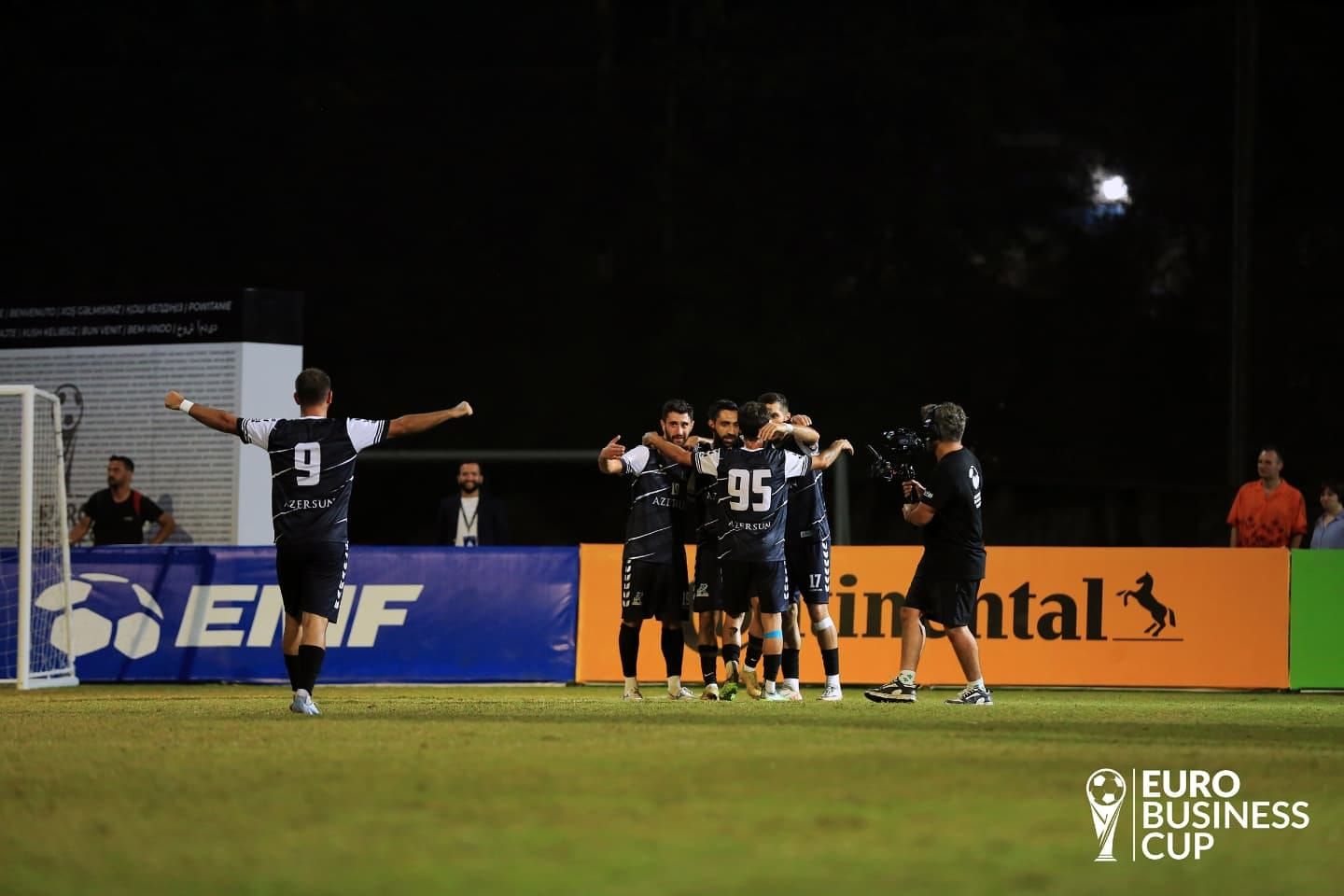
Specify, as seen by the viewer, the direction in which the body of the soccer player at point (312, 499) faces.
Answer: away from the camera

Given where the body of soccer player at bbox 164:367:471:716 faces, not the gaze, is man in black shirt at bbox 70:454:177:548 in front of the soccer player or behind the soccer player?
in front

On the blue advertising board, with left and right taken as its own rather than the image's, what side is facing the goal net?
right

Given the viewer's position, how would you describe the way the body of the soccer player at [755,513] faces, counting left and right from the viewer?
facing away from the viewer

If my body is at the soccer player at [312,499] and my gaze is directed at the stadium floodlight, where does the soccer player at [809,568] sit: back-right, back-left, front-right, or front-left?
front-right

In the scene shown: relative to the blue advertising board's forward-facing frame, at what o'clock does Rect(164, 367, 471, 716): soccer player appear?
The soccer player is roughly at 12 o'clock from the blue advertising board.

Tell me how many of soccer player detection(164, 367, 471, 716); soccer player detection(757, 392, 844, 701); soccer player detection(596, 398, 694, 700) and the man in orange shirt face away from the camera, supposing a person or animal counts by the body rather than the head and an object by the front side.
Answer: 1

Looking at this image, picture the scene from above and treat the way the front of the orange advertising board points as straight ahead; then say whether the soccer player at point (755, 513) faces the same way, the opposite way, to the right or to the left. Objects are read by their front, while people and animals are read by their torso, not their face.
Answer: the opposite way

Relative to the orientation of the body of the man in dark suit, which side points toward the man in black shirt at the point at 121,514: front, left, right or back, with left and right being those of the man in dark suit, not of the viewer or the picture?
right

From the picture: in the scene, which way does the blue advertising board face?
toward the camera

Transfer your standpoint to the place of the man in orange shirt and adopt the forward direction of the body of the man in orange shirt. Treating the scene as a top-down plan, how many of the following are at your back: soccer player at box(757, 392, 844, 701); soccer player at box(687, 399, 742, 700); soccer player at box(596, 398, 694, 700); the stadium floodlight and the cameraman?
1

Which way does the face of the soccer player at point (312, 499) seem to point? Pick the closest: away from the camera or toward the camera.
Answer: away from the camera

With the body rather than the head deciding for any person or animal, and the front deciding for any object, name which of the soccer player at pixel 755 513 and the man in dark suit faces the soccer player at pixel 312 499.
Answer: the man in dark suit

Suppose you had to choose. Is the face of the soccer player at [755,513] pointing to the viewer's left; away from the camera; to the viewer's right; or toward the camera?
away from the camera

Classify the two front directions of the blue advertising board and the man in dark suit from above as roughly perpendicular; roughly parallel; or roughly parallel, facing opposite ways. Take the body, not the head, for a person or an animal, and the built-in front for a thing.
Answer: roughly parallel

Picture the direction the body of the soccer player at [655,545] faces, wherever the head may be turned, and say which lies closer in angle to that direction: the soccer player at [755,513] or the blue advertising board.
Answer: the soccer player

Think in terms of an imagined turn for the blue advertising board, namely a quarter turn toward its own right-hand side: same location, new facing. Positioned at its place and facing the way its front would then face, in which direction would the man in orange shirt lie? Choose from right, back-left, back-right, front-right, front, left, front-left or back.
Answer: back
